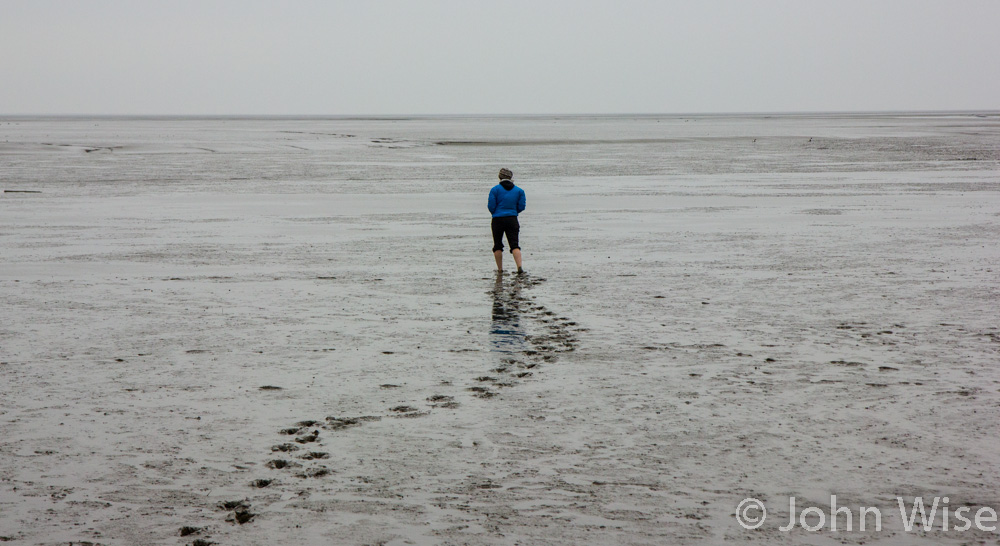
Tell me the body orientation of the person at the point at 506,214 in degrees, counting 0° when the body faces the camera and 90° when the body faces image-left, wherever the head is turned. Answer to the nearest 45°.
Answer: approximately 180°
